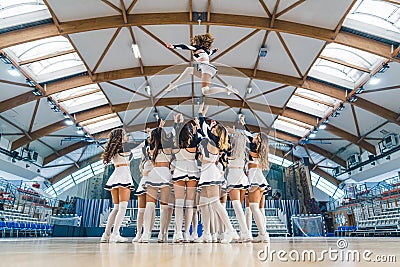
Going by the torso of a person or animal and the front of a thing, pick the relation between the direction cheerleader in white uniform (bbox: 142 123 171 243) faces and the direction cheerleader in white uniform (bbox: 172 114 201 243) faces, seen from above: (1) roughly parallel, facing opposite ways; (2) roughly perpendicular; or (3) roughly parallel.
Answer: roughly parallel

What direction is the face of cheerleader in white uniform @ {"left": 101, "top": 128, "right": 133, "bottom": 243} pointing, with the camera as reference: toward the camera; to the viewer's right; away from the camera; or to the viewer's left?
away from the camera

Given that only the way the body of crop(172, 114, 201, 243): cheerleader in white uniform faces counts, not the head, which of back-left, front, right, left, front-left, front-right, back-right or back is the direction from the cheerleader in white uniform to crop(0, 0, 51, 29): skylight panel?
front-left

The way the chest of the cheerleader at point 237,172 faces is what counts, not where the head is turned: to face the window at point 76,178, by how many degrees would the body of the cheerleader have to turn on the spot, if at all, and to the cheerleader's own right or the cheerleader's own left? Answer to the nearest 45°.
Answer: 0° — they already face it

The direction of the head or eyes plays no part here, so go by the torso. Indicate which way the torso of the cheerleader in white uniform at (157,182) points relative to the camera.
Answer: away from the camera

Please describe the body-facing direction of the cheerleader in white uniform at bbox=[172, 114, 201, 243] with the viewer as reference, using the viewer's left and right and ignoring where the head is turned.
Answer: facing away from the viewer

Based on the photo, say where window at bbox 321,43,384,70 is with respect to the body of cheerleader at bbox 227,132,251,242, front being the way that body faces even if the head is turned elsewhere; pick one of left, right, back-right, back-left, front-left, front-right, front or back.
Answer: right

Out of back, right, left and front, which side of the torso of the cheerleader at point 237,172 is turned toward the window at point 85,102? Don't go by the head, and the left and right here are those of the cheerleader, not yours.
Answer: front

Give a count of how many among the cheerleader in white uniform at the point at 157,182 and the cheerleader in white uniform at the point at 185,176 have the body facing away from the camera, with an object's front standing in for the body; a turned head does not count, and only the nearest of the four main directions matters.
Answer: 2

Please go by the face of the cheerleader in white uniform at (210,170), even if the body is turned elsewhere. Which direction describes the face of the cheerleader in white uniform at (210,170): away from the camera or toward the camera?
away from the camera

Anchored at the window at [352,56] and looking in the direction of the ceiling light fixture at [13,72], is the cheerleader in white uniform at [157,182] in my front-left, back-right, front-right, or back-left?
front-left

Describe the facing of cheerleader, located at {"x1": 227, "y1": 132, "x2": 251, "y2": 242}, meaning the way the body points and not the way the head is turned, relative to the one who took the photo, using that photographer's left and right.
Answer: facing away from the viewer and to the left of the viewer

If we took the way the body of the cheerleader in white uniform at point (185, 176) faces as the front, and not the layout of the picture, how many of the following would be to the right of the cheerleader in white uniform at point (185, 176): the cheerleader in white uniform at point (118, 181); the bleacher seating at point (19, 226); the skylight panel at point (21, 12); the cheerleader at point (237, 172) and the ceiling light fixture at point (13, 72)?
1

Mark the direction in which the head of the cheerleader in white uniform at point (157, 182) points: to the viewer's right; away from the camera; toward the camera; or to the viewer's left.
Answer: away from the camera

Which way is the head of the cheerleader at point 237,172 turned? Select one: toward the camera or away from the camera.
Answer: away from the camera

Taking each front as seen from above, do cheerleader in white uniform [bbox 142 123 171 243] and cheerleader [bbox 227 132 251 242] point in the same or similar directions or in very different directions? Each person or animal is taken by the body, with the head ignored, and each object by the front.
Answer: same or similar directions

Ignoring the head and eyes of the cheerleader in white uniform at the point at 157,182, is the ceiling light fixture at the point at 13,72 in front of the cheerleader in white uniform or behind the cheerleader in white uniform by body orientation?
in front
